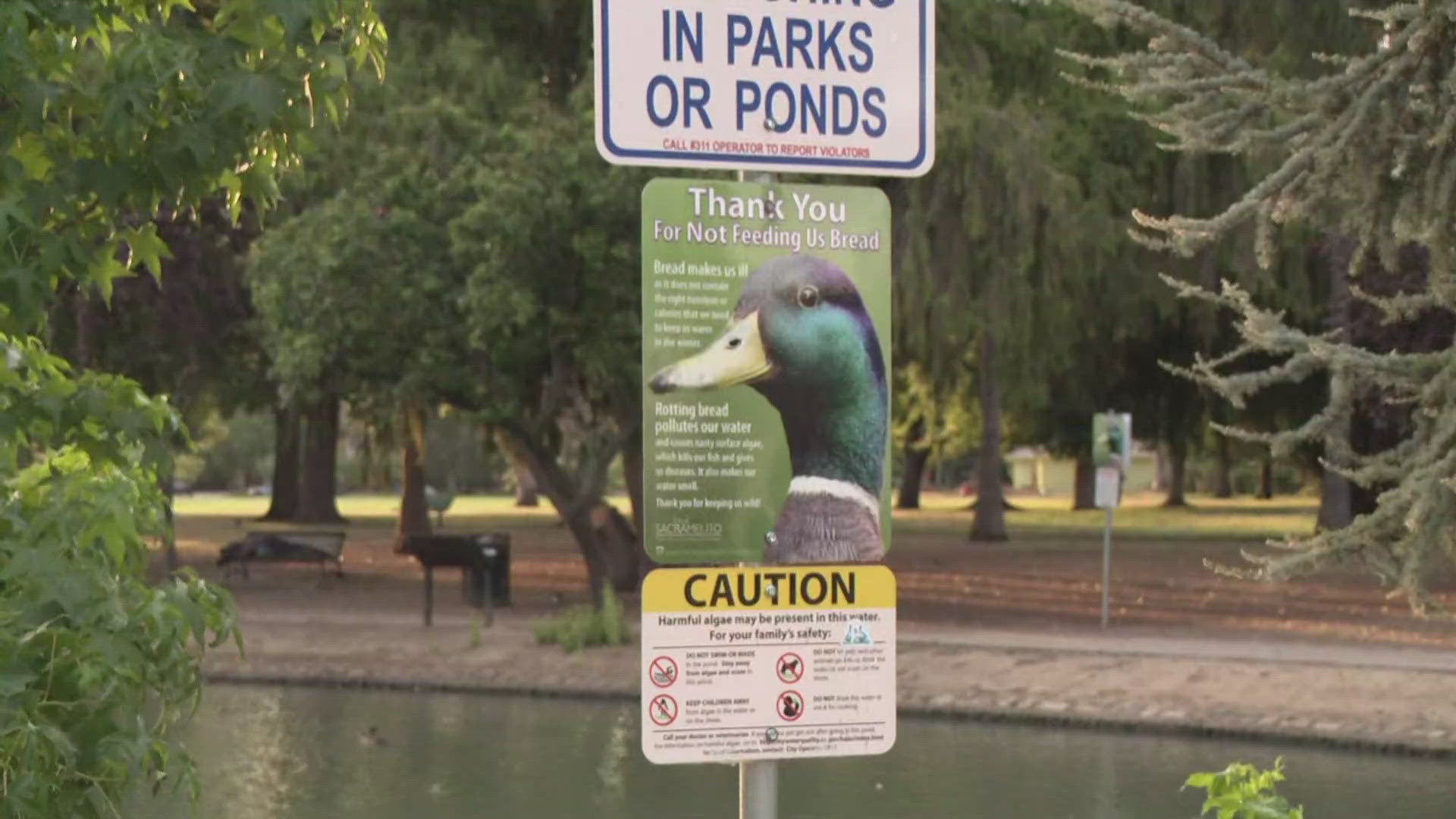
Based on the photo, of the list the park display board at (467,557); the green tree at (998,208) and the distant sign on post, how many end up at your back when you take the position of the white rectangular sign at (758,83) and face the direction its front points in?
3

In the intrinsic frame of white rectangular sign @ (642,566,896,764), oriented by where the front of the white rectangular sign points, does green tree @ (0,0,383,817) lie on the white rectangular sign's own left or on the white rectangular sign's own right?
on the white rectangular sign's own right

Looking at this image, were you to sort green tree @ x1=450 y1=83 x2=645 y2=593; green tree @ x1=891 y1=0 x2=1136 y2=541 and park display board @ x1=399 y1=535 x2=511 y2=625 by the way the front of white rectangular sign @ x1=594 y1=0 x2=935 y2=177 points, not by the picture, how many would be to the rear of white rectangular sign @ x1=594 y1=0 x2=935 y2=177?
3

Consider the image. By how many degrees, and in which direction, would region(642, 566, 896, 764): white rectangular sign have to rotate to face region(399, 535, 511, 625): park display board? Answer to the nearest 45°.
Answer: approximately 180°

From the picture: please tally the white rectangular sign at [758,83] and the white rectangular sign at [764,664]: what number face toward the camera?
2

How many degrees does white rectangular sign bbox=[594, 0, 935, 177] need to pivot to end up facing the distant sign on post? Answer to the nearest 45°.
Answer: approximately 180°

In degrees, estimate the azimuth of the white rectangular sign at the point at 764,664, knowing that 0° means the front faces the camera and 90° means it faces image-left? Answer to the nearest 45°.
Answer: approximately 0°

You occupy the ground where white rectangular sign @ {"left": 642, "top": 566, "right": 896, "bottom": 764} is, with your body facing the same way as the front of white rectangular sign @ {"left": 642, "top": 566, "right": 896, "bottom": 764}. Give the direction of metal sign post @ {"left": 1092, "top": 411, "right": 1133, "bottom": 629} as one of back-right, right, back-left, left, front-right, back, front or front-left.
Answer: back

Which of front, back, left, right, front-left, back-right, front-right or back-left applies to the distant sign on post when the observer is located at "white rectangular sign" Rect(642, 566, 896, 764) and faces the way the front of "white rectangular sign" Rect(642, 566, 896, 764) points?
back

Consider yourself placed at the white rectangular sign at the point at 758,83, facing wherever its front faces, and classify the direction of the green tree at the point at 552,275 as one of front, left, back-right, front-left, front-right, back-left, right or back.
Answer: back

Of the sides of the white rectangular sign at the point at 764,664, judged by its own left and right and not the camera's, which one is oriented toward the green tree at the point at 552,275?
back
